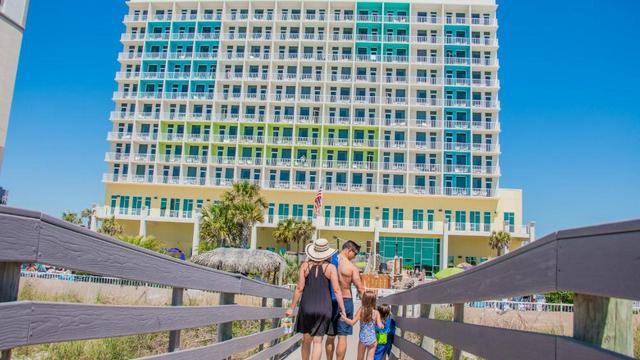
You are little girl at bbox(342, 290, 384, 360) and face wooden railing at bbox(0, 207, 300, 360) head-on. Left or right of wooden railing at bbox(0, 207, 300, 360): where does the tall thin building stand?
right

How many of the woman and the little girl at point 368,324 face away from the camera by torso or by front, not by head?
2

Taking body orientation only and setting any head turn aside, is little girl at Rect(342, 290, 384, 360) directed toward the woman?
no

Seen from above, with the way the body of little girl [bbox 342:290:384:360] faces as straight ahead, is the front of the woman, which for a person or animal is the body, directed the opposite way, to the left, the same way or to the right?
the same way

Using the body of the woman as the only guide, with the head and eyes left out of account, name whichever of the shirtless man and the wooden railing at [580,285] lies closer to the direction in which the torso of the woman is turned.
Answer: the shirtless man

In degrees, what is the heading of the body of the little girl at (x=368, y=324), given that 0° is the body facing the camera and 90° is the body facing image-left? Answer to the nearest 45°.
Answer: approximately 180°

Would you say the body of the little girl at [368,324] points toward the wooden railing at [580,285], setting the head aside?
no

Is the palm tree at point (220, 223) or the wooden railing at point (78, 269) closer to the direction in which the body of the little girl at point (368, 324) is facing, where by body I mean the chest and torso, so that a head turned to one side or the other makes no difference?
the palm tree

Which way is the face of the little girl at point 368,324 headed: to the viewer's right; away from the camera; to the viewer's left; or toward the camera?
away from the camera

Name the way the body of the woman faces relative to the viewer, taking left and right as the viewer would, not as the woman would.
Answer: facing away from the viewer

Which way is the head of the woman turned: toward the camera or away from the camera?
away from the camera

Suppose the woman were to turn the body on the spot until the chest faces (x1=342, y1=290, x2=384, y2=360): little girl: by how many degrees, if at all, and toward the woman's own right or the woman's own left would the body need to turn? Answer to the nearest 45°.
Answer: approximately 45° to the woman's own right
